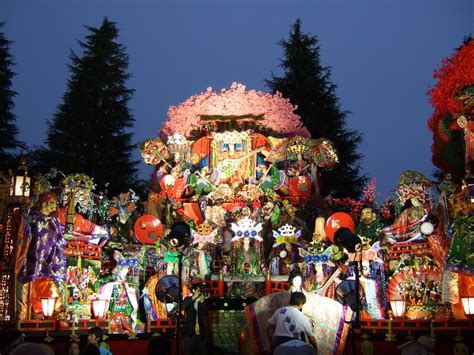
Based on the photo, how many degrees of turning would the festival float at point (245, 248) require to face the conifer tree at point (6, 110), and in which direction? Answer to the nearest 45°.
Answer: approximately 135° to its right

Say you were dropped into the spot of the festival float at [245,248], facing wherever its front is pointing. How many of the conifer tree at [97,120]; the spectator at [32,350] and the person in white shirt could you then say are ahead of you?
2

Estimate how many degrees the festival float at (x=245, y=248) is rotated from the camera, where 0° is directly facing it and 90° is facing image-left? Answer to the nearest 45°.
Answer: approximately 0°

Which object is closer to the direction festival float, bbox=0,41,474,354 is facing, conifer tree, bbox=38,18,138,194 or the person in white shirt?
the person in white shirt

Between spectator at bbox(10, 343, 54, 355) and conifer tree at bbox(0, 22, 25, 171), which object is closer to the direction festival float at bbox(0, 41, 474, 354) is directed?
the spectator

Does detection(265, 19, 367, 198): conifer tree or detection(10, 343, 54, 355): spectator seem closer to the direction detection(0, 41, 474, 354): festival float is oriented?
the spectator

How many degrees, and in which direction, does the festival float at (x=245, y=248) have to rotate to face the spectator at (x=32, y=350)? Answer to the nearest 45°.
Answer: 0° — it already faces them

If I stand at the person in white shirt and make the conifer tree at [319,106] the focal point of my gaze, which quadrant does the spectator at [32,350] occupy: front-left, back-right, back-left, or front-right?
back-left

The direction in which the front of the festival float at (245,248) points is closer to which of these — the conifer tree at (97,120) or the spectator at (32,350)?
the spectator

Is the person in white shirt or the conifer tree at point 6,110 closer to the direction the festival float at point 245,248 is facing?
the person in white shirt

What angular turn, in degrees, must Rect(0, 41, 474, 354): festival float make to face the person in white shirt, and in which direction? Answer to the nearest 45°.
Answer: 0° — it already faces them

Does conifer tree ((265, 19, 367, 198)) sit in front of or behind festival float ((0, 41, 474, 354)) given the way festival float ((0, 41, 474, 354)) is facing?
behind

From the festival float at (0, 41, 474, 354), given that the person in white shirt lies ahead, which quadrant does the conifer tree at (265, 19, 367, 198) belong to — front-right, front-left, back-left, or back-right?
back-left
